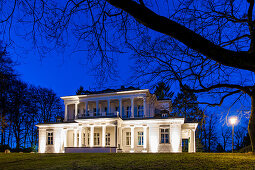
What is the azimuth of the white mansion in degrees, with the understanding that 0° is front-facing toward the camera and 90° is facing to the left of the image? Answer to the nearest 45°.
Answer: approximately 0°
